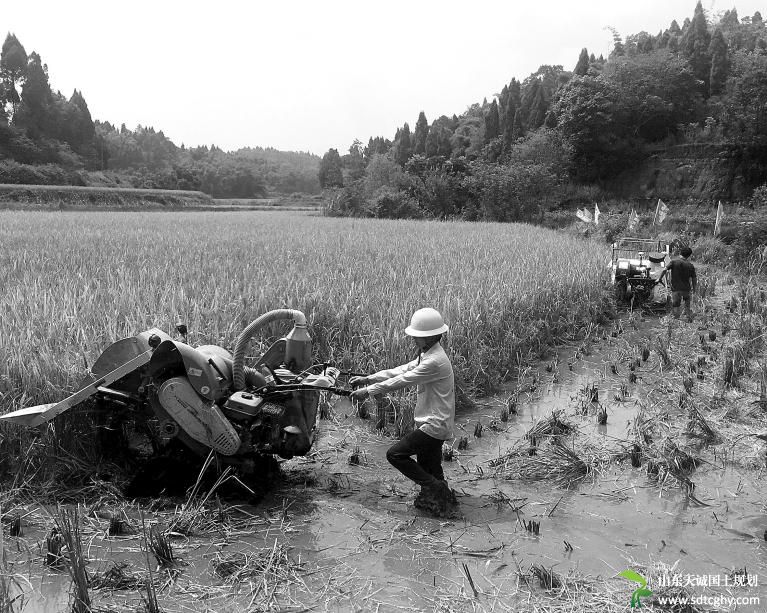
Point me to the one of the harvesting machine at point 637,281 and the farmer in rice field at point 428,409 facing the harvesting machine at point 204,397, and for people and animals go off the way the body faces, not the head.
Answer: the farmer in rice field

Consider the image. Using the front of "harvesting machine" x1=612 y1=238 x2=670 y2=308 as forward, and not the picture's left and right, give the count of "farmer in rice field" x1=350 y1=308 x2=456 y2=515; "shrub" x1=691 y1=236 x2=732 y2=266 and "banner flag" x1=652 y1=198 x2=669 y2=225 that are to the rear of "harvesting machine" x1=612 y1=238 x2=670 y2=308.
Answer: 1

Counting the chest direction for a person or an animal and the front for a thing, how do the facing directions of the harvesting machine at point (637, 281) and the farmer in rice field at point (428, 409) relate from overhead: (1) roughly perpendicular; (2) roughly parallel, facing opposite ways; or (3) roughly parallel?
roughly perpendicular

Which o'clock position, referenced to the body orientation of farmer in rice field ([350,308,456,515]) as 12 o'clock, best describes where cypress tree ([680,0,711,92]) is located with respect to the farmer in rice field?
The cypress tree is roughly at 4 o'clock from the farmer in rice field.

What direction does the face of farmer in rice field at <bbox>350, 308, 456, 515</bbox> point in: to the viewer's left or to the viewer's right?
to the viewer's left

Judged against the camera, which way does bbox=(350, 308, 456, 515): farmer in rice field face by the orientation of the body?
to the viewer's left

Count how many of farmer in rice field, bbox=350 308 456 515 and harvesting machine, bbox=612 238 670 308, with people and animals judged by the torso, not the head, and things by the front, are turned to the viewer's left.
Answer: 1
